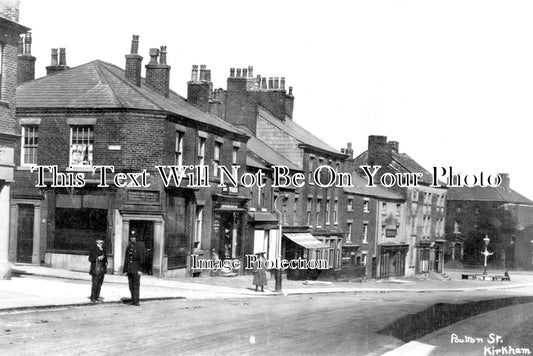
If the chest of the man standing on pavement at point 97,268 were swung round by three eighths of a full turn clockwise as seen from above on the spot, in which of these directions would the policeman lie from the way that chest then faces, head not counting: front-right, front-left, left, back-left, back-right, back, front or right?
back

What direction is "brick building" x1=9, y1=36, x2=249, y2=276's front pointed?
toward the camera

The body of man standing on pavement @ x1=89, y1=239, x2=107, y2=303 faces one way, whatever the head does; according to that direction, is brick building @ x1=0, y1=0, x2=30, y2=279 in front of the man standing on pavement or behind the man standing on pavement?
behind

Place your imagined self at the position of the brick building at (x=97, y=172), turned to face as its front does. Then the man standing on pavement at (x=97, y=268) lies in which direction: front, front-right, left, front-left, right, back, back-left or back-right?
front

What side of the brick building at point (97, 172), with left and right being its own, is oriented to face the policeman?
front

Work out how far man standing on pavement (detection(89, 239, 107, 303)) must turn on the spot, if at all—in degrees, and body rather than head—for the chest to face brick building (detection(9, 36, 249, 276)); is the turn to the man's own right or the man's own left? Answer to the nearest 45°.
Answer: approximately 135° to the man's own left

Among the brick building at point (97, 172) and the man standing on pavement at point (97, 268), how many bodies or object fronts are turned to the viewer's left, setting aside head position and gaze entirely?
0
